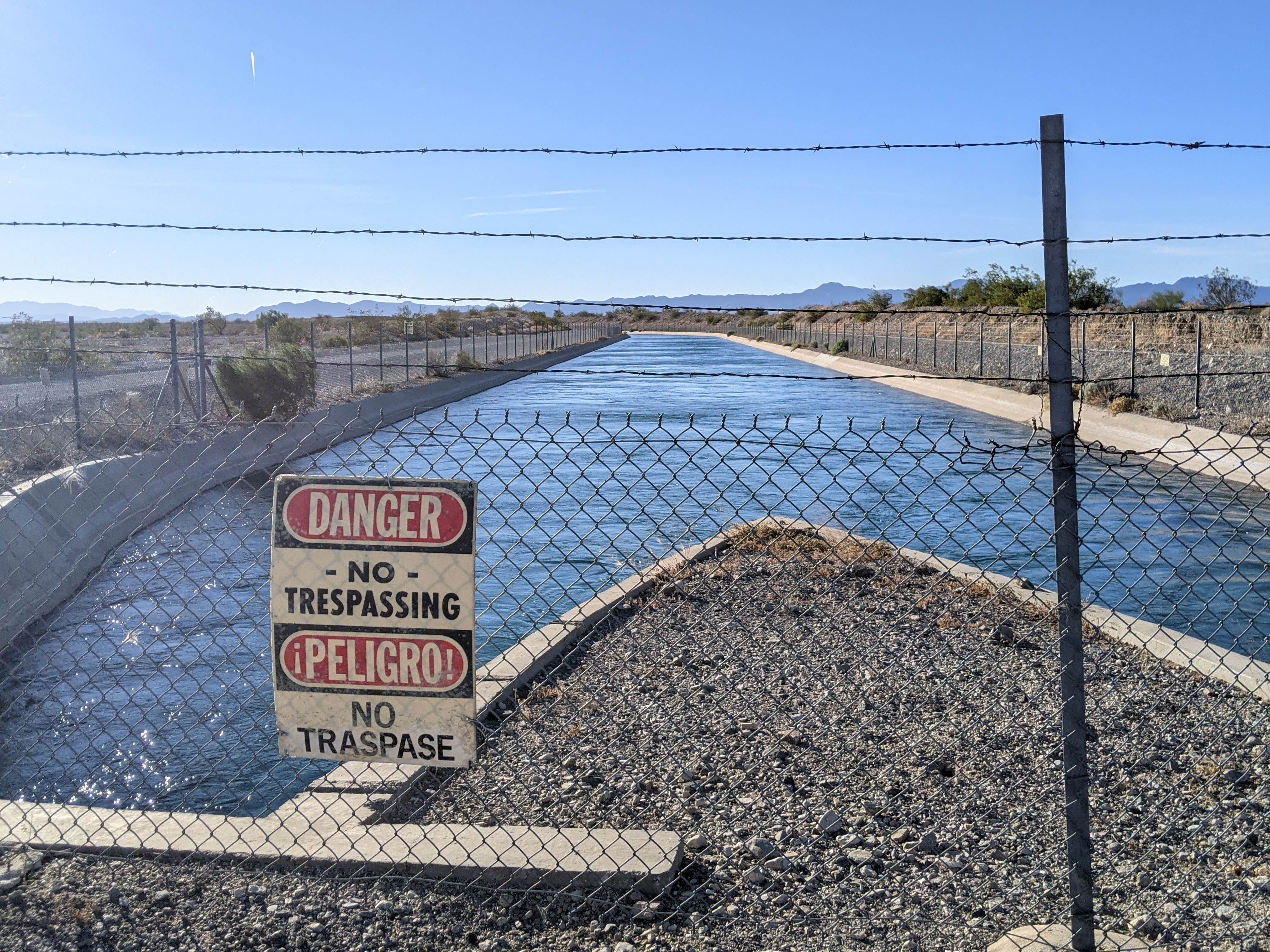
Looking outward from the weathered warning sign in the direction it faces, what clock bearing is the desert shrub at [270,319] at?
The desert shrub is roughly at 6 o'clock from the weathered warning sign.

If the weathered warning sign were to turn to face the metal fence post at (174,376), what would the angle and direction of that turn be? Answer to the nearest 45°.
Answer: approximately 180°

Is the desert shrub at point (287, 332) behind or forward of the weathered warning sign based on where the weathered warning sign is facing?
behind

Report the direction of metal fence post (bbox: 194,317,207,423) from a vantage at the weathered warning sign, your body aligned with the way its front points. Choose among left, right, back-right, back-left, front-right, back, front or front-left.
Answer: back

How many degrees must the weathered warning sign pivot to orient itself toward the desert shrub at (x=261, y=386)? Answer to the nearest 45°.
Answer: approximately 180°

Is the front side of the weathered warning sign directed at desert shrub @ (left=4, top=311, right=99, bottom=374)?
no

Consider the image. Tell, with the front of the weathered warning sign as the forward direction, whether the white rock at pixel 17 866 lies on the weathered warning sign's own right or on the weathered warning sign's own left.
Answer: on the weathered warning sign's own right

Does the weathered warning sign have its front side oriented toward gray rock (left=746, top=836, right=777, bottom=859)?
no

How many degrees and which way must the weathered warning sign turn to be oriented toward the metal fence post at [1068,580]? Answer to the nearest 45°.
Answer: approximately 90° to its left

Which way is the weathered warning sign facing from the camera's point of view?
toward the camera

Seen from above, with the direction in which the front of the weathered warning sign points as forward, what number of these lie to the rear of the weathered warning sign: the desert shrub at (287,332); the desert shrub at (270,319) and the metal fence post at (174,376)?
3
